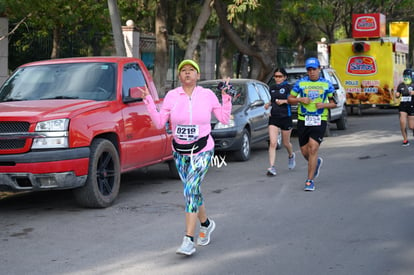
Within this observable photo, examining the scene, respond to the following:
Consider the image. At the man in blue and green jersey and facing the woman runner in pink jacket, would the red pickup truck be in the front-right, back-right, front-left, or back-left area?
front-right

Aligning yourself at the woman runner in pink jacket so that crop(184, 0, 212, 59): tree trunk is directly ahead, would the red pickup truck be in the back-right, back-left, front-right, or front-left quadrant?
front-left

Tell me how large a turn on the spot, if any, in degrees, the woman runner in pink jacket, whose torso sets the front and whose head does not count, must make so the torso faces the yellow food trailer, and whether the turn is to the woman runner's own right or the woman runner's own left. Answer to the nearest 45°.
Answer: approximately 180°

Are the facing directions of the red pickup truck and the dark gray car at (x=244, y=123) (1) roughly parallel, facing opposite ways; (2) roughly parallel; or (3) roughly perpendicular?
roughly parallel

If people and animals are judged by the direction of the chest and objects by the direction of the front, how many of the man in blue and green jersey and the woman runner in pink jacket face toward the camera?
2

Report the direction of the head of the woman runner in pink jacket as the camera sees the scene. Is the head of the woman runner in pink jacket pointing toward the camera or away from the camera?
toward the camera

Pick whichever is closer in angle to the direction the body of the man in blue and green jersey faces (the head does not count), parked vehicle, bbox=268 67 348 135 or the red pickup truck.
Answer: the red pickup truck

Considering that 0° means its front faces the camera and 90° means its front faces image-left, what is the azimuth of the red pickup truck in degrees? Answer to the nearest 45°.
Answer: approximately 45°

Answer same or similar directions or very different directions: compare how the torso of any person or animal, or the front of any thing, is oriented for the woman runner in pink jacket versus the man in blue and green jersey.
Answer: same or similar directions

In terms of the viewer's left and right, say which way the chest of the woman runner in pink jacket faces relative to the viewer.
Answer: facing the viewer

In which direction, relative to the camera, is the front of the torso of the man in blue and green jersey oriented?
toward the camera
